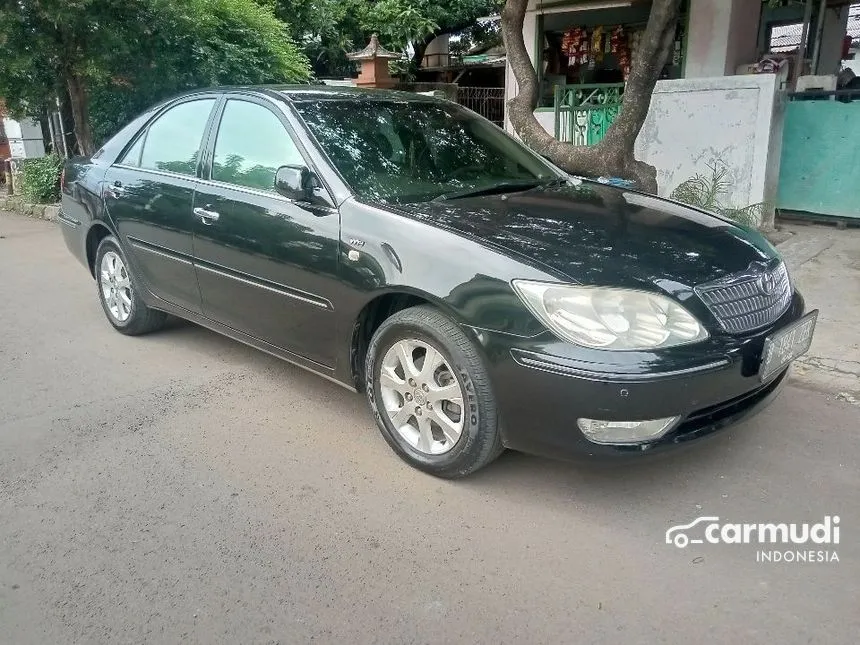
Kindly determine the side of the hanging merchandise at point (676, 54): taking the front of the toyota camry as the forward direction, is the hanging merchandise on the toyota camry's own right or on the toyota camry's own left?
on the toyota camry's own left

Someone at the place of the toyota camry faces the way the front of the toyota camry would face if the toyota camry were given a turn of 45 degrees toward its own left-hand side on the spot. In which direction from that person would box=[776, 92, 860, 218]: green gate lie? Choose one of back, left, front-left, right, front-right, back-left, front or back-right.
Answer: front-left

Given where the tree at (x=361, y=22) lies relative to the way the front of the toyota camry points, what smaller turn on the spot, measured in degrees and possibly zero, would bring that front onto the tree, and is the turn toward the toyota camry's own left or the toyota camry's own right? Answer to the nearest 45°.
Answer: approximately 135° to the toyota camry's own left

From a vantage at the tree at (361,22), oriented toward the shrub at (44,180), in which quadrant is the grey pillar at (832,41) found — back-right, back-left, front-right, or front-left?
back-left

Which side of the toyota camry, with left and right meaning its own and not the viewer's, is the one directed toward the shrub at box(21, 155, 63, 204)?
back

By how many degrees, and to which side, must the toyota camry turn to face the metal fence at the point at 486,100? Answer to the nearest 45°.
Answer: approximately 135° to its left

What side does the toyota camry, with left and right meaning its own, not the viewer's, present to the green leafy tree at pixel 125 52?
back

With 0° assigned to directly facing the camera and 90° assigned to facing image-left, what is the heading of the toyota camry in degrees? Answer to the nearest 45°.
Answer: approximately 315°

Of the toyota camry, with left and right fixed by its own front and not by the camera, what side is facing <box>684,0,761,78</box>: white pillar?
left

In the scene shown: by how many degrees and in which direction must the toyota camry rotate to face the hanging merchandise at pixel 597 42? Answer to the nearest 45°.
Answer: approximately 135° to its left

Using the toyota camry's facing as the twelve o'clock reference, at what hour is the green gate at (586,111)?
The green gate is roughly at 8 o'clock from the toyota camry.
